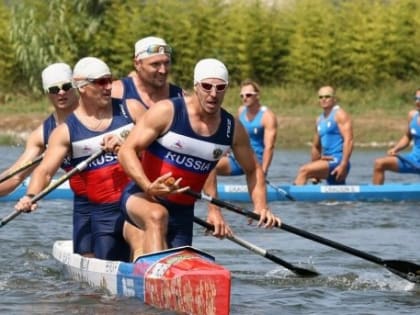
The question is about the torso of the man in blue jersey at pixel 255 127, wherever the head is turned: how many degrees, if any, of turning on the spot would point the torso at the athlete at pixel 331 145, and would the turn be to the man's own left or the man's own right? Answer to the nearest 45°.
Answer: approximately 135° to the man's own left

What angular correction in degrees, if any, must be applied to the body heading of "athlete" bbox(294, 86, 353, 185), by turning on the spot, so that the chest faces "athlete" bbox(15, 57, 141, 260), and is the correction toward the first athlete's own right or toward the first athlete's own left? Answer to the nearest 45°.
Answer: approximately 45° to the first athlete's own left

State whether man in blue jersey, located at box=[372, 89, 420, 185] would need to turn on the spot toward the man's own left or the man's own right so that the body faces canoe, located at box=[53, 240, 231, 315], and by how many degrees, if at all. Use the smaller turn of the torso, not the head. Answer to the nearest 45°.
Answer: approximately 45° to the man's own left

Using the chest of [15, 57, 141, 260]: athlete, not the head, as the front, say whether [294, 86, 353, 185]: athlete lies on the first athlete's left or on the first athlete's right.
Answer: on the first athlete's left

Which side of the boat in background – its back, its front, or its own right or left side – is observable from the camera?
left

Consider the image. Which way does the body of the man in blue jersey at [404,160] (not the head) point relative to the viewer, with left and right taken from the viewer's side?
facing the viewer and to the left of the viewer

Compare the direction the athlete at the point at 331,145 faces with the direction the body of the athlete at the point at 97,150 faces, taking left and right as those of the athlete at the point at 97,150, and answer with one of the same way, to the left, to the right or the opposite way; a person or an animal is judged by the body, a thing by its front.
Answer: to the right

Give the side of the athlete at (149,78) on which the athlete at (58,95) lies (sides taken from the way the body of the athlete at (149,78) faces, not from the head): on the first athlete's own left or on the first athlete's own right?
on the first athlete's own right

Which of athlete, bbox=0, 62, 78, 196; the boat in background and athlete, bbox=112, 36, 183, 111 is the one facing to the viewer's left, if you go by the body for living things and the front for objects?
the boat in background
